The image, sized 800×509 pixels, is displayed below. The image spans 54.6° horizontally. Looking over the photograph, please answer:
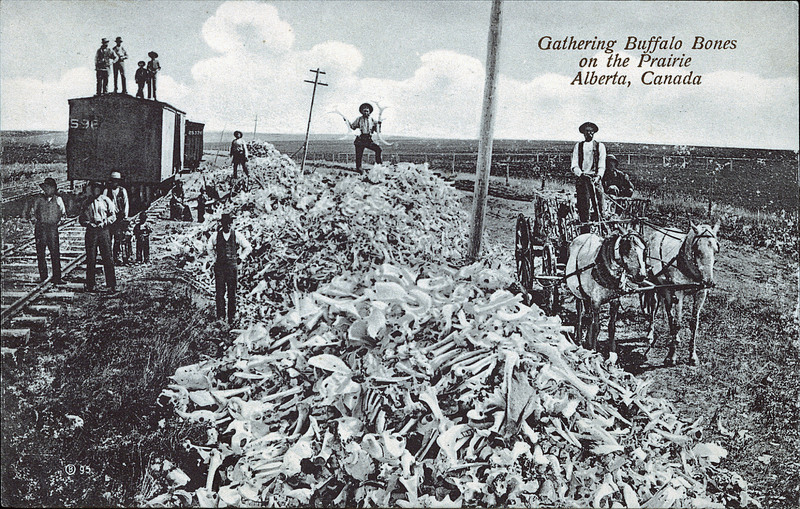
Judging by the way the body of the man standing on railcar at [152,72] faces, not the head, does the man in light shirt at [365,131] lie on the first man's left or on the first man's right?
on the first man's left

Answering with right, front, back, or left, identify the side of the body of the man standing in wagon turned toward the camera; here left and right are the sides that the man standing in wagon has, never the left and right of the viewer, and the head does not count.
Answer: front

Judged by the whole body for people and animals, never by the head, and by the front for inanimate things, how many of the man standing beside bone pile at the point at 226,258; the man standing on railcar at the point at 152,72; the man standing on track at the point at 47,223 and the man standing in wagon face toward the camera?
4

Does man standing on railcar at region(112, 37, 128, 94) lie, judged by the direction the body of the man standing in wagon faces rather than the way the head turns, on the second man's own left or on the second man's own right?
on the second man's own right

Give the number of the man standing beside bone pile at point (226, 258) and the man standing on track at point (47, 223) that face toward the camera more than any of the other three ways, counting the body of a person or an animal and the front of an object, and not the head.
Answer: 2

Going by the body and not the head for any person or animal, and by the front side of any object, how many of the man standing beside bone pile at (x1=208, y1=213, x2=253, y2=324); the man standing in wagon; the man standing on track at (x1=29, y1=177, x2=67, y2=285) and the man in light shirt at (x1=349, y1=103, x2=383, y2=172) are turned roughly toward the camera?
4

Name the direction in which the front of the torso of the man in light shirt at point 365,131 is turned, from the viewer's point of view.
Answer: toward the camera

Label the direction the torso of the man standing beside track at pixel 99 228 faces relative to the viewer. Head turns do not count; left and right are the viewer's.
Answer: facing the viewer

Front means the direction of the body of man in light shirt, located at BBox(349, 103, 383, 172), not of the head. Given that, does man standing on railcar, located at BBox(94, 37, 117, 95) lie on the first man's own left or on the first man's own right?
on the first man's own right

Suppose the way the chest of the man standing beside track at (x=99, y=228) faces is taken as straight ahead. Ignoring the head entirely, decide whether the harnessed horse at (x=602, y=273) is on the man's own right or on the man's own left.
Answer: on the man's own left
